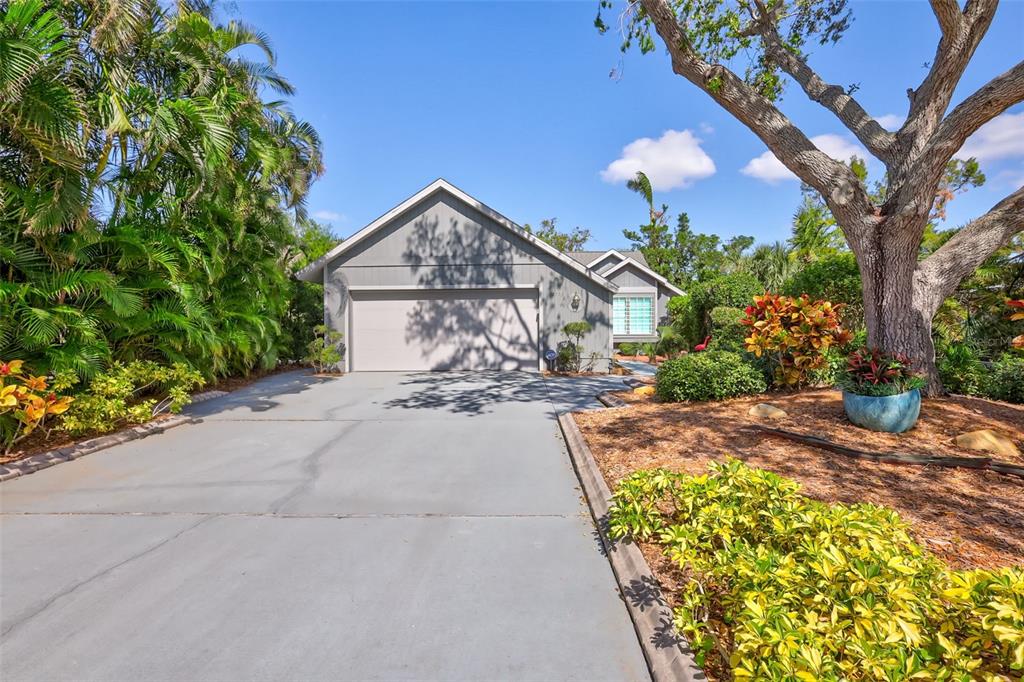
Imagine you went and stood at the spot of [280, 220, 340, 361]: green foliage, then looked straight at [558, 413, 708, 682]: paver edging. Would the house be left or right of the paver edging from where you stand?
left

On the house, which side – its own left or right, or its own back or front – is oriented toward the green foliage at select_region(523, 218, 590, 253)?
back

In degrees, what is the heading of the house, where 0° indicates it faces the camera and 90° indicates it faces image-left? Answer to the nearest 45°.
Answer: approximately 0°

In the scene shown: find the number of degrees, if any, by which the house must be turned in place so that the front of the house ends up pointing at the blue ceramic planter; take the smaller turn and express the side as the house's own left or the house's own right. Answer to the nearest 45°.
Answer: approximately 45° to the house's own left

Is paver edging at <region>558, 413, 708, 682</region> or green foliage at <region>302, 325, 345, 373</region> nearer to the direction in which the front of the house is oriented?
the paver edging

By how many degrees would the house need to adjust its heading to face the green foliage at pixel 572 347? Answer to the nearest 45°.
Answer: approximately 90° to its left

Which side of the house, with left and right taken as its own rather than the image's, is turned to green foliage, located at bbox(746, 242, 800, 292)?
left

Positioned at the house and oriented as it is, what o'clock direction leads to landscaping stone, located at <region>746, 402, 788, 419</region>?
The landscaping stone is roughly at 11 o'clock from the house.

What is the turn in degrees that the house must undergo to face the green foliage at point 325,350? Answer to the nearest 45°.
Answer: approximately 90° to its right

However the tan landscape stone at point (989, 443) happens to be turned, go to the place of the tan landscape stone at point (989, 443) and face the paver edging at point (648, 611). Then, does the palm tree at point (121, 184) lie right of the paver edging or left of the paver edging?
right

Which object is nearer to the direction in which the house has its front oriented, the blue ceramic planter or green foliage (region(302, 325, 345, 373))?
the blue ceramic planter

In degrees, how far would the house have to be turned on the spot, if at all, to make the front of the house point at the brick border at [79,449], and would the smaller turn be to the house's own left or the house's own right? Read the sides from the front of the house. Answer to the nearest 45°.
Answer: approximately 45° to the house's own right

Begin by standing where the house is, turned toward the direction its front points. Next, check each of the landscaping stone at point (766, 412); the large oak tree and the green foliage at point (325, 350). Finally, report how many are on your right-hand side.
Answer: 1
